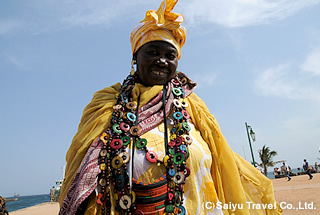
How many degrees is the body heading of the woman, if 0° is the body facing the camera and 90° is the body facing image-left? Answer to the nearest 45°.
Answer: approximately 0°

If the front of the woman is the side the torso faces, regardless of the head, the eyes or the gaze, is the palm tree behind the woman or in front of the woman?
behind
